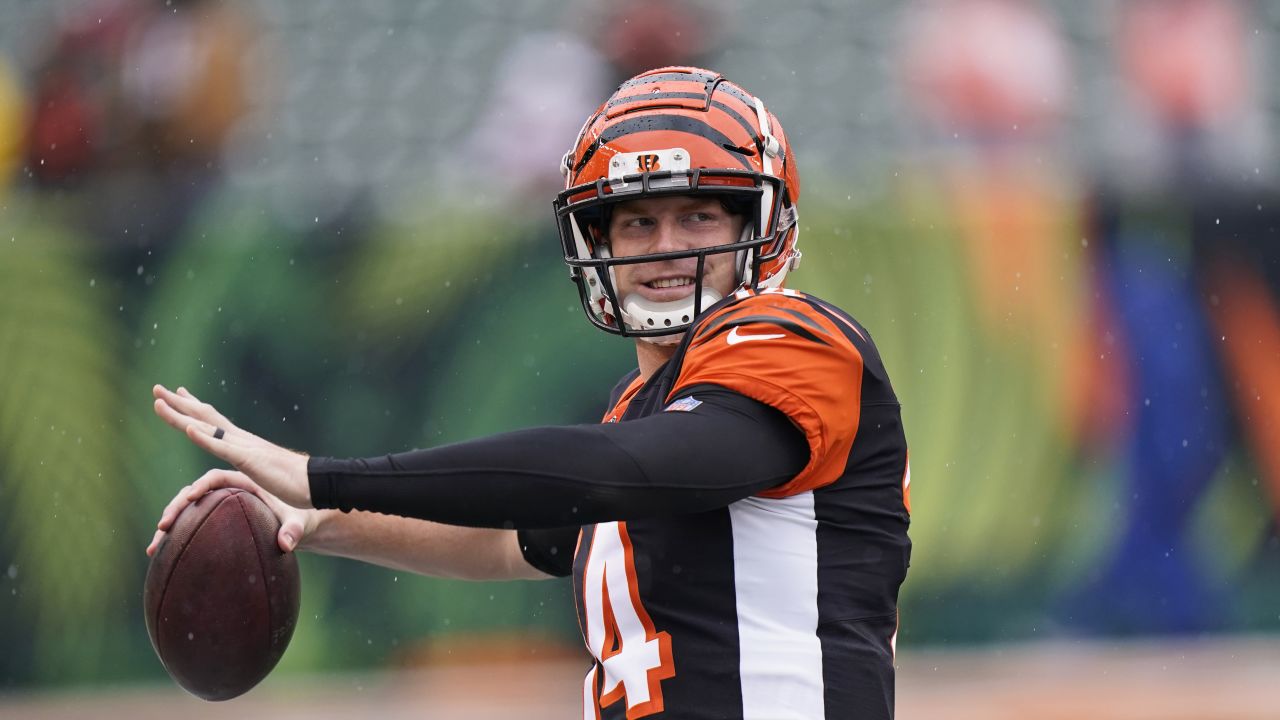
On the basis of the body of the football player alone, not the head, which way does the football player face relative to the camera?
to the viewer's left
